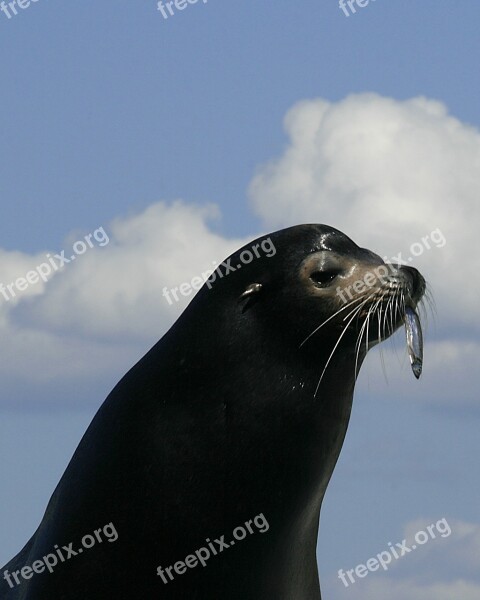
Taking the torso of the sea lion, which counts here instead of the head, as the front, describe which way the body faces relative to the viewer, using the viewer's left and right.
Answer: facing to the right of the viewer
